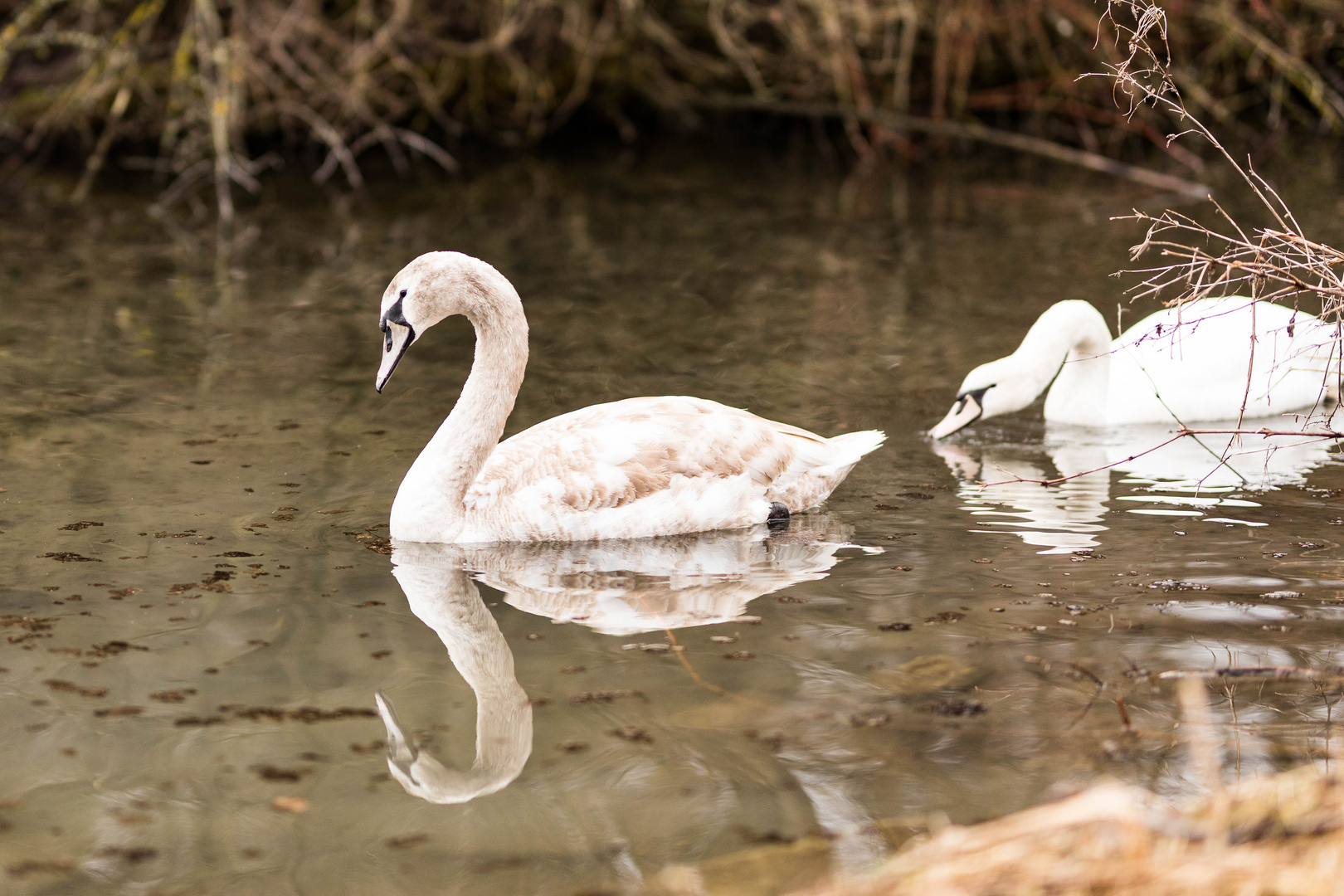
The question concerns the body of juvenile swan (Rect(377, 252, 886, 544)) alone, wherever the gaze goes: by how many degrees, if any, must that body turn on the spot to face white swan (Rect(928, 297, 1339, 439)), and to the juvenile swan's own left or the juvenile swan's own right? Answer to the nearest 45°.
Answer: approximately 135° to the juvenile swan's own right

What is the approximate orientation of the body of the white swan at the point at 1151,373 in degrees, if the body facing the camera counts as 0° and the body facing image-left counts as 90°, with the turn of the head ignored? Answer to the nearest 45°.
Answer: approximately 90°

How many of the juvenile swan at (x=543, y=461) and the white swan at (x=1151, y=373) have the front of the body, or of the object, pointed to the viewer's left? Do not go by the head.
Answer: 2

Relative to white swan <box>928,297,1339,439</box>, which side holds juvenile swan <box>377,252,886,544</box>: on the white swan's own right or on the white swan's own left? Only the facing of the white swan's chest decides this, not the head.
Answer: on the white swan's own left

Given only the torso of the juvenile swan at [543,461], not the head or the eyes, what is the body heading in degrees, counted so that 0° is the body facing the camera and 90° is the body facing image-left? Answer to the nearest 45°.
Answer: approximately 90°
